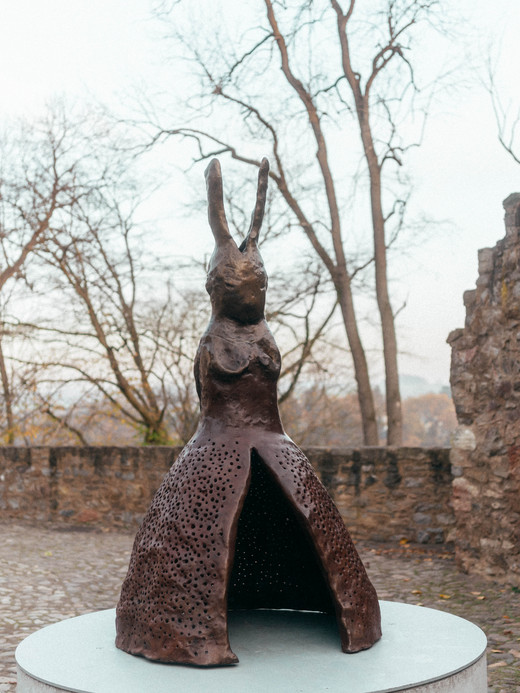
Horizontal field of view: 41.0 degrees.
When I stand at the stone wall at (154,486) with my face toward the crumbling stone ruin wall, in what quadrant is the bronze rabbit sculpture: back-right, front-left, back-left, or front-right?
front-right

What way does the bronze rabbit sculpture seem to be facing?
toward the camera

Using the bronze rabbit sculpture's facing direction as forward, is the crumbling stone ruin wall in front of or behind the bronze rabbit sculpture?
behind

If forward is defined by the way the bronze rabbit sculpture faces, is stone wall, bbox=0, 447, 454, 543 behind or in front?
behind

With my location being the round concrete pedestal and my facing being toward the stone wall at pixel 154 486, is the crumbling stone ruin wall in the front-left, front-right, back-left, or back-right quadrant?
front-right
